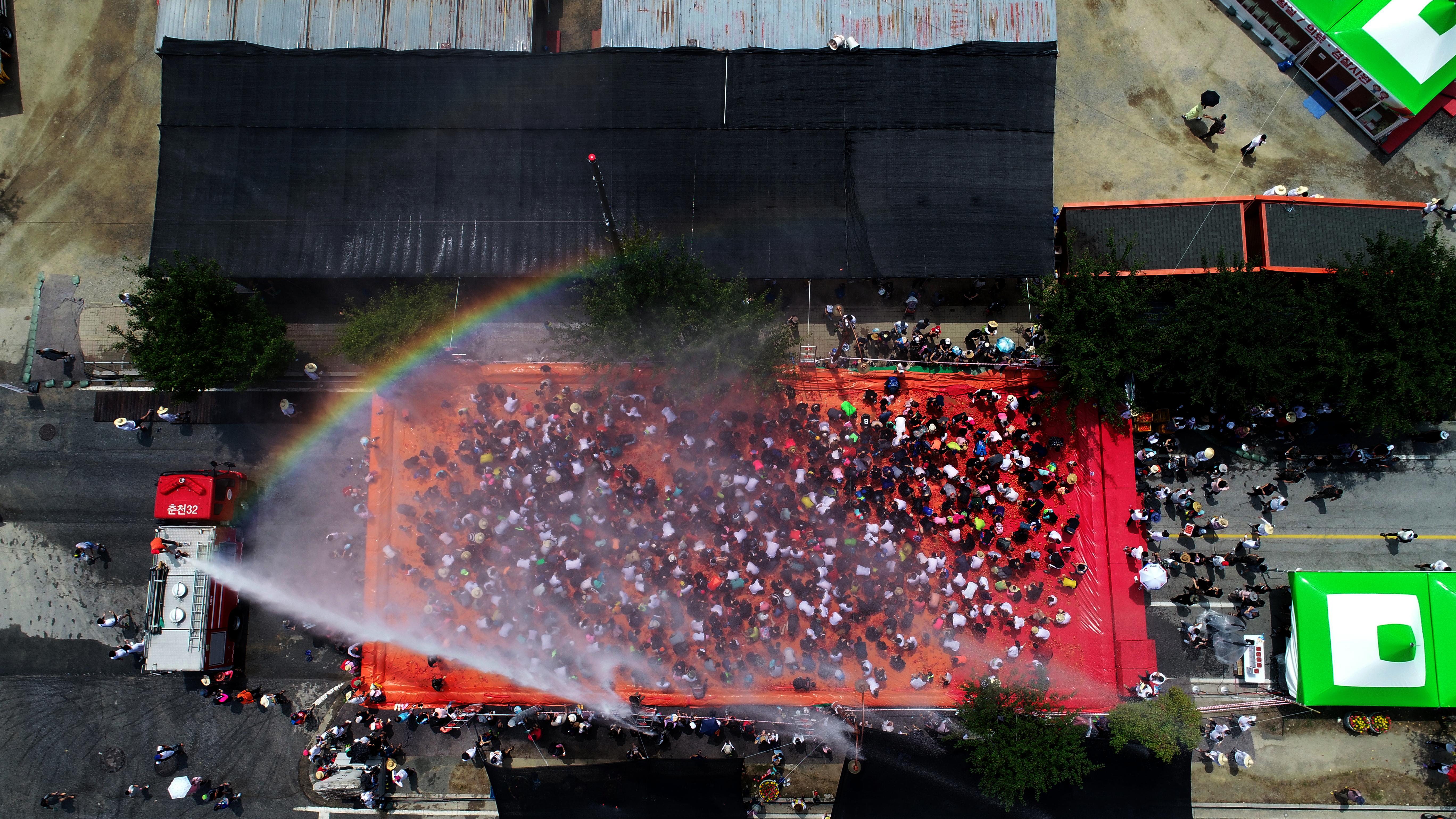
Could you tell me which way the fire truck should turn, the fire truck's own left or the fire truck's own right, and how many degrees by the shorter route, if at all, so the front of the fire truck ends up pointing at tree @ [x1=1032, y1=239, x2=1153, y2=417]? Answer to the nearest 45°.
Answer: approximately 135° to the fire truck's own right

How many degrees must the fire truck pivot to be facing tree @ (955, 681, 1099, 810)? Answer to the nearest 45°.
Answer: approximately 135° to its right

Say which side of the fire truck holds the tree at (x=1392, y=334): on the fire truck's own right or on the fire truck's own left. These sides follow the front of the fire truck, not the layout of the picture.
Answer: on the fire truck's own right

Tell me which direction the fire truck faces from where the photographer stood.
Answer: facing away from the viewer

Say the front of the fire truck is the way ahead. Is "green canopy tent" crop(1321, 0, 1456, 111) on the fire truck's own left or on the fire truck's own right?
on the fire truck's own right

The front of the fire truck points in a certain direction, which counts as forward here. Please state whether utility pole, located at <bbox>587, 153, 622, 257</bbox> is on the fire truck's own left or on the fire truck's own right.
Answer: on the fire truck's own right
